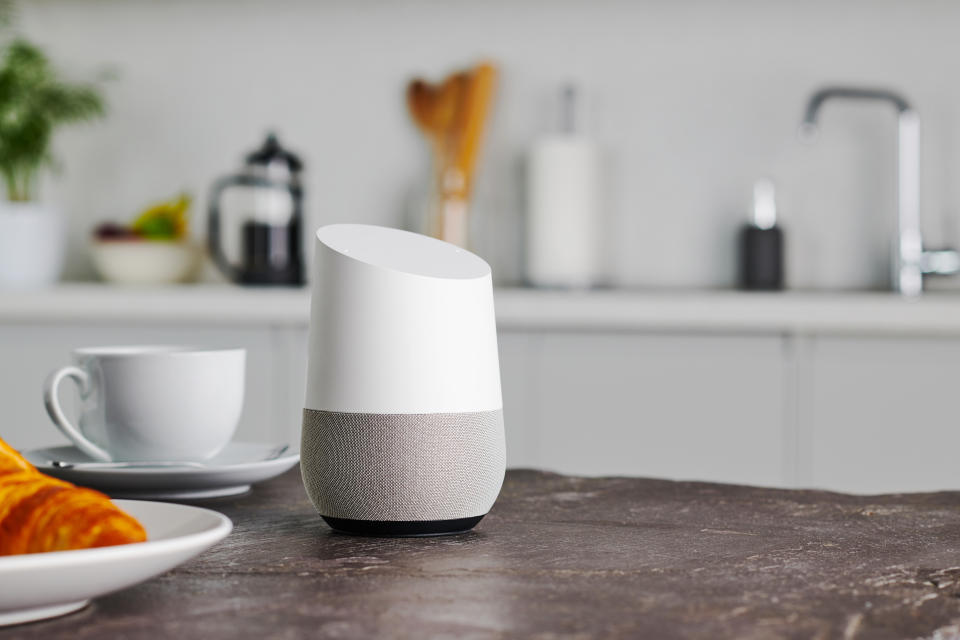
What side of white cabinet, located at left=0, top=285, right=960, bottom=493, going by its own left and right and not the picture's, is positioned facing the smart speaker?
front

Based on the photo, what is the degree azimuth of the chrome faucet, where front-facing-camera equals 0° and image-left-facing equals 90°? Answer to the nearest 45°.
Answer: approximately 90°

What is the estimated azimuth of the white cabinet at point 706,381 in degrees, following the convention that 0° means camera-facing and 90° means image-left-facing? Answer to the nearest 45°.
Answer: approximately 0°

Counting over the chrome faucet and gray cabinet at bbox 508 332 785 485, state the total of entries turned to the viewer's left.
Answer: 1

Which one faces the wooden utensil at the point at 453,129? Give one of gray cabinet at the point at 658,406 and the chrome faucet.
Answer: the chrome faucet

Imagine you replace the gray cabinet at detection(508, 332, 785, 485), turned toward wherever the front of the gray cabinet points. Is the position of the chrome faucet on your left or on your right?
on your left

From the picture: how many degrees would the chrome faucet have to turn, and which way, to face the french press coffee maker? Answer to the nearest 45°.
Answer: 0° — it already faces it

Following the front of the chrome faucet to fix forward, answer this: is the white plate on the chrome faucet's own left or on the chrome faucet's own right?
on the chrome faucet's own left

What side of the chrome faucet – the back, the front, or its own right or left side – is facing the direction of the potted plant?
front
